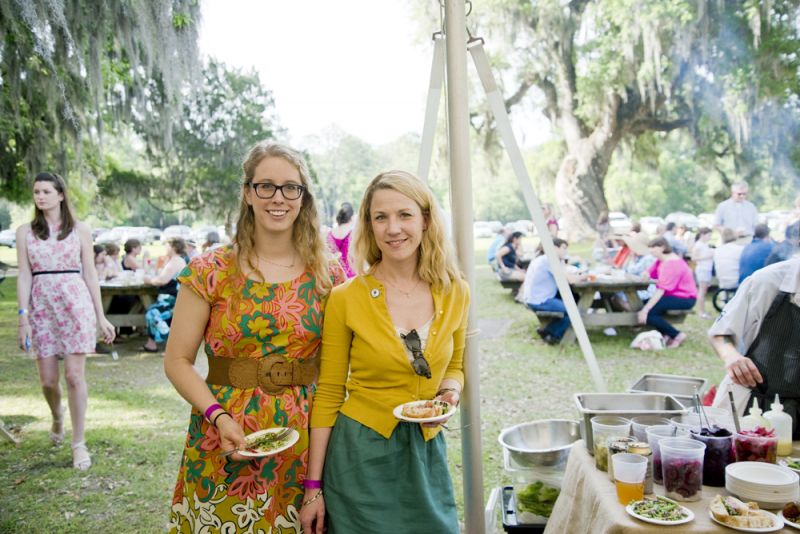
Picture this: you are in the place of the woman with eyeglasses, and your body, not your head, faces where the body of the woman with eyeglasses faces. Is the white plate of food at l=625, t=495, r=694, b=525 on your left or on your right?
on your left

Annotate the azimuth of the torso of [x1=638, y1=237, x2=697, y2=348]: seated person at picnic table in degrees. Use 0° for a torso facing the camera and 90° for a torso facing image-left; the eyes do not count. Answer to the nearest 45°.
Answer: approximately 90°

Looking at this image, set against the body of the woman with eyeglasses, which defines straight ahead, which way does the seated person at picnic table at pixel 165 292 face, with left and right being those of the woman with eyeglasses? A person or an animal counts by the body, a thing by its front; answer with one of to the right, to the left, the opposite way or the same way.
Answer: to the right

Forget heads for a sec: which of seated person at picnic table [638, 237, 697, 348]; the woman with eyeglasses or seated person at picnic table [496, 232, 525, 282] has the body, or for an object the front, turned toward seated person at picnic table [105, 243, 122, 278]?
seated person at picnic table [638, 237, 697, 348]

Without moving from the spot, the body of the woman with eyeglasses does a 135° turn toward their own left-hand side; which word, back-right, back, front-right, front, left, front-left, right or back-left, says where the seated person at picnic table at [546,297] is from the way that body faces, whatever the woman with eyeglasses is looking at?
front

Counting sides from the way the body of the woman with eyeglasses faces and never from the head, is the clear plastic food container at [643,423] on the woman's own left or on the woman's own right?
on the woman's own left

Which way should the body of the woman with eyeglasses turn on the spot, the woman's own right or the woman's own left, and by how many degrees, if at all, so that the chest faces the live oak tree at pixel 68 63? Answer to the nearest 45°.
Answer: approximately 180°

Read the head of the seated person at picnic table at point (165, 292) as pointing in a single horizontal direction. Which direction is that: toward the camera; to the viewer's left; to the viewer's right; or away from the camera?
to the viewer's left

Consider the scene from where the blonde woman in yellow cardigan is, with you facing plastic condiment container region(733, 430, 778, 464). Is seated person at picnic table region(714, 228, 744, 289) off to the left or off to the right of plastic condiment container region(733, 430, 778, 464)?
left

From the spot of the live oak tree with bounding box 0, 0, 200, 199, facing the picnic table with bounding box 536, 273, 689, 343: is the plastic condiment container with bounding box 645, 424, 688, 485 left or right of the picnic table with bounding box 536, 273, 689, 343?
right

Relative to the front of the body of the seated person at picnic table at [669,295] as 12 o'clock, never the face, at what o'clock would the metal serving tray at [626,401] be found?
The metal serving tray is roughly at 9 o'clock from the seated person at picnic table.
